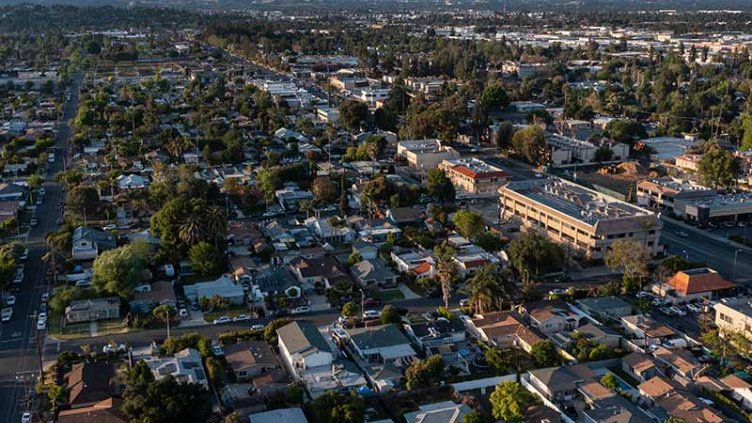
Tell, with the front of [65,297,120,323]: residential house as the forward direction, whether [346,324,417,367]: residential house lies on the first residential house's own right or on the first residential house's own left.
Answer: on the first residential house's own left

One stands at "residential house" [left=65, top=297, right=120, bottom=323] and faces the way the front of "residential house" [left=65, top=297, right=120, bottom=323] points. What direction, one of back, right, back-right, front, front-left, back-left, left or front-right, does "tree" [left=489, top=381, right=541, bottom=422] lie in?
front-left

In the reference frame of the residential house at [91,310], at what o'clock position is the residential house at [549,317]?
the residential house at [549,317] is roughly at 10 o'clock from the residential house at [91,310].

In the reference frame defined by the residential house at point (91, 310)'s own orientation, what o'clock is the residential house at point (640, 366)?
the residential house at point (640, 366) is roughly at 10 o'clock from the residential house at point (91, 310).

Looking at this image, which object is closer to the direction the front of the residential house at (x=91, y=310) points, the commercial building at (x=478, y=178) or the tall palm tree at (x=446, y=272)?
the tall palm tree

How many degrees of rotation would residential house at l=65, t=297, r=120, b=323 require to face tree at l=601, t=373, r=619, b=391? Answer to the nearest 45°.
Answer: approximately 45° to its left

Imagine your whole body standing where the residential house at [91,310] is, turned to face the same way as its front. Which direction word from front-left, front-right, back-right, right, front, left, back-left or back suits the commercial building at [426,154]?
back-left

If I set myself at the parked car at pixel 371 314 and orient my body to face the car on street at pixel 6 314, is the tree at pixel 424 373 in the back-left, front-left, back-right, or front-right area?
back-left

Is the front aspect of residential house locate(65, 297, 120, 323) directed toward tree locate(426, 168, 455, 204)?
no

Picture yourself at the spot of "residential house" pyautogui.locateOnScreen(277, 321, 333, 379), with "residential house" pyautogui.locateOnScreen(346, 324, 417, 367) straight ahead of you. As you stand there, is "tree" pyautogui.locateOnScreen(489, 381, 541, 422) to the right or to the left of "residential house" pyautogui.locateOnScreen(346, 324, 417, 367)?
right

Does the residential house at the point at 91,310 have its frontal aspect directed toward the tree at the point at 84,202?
no

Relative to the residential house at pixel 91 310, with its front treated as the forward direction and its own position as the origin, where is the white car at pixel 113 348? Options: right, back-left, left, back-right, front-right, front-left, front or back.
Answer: front

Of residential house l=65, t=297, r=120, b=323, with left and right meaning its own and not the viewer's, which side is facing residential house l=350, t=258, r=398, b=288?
left

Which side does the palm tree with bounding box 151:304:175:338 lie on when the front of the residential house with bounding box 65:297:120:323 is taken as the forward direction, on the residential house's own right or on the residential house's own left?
on the residential house's own left

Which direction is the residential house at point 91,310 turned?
toward the camera

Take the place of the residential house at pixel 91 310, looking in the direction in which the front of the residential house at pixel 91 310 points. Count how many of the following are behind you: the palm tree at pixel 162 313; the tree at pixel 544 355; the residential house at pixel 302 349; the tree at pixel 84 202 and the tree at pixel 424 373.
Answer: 1

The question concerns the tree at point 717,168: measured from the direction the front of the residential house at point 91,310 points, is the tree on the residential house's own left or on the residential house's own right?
on the residential house's own left

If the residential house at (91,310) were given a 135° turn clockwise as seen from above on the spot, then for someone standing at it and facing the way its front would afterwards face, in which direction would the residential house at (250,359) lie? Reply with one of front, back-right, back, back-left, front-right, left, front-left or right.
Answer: back

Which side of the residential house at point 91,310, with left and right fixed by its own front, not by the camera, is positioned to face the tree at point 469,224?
left

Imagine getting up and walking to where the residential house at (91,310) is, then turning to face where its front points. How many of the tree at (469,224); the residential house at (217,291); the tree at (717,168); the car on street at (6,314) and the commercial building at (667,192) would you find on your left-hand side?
4
